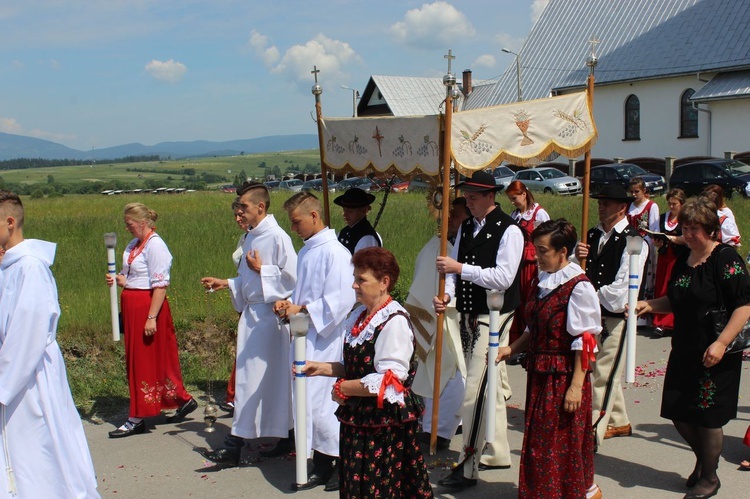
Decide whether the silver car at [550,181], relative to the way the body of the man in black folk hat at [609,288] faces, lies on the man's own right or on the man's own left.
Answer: on the man's own right

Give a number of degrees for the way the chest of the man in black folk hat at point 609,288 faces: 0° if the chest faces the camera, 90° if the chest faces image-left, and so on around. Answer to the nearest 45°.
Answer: approximately 45°

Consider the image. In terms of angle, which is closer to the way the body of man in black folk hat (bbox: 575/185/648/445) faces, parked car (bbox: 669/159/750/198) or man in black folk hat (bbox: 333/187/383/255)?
the man in black folk hat

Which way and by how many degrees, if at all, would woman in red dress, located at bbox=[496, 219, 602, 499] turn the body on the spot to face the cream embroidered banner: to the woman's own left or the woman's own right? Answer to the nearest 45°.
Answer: approximately 135° to the woman's own right

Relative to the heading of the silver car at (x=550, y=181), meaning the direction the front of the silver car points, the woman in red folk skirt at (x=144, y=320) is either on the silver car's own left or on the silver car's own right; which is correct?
on the silver car's own right

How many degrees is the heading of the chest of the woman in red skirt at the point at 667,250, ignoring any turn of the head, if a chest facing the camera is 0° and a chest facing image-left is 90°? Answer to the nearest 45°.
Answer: approximately 45°

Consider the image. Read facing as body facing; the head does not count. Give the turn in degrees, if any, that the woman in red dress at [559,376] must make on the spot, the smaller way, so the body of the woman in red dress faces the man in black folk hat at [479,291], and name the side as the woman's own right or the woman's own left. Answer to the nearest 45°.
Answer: approximately 90° to the woman's own right

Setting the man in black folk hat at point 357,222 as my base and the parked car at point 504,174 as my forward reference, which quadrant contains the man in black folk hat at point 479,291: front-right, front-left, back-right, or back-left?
back-right

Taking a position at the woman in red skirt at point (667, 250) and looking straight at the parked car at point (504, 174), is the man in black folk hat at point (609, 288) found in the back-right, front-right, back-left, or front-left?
back-left

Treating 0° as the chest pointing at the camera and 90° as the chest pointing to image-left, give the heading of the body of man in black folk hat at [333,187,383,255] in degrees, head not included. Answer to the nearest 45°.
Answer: approximately 45°

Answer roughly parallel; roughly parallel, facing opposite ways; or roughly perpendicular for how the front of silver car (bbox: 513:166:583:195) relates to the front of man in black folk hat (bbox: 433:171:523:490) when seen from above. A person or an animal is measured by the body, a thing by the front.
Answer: roughly perpendicular
